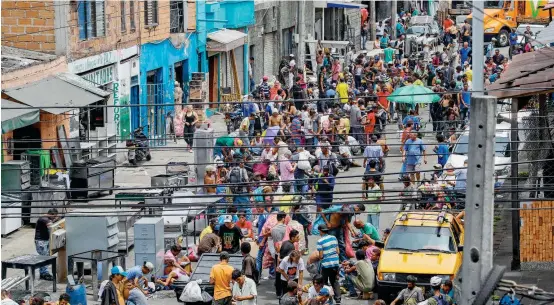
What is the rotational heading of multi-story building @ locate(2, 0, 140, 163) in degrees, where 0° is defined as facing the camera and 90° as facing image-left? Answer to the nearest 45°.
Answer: approximately 315°

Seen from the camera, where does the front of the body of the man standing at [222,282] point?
away from the camera

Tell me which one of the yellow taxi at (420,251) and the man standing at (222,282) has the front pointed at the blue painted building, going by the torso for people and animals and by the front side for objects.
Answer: the man standing

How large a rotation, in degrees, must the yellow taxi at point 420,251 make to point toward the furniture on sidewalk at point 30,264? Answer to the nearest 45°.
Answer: approximately 90° to its right
